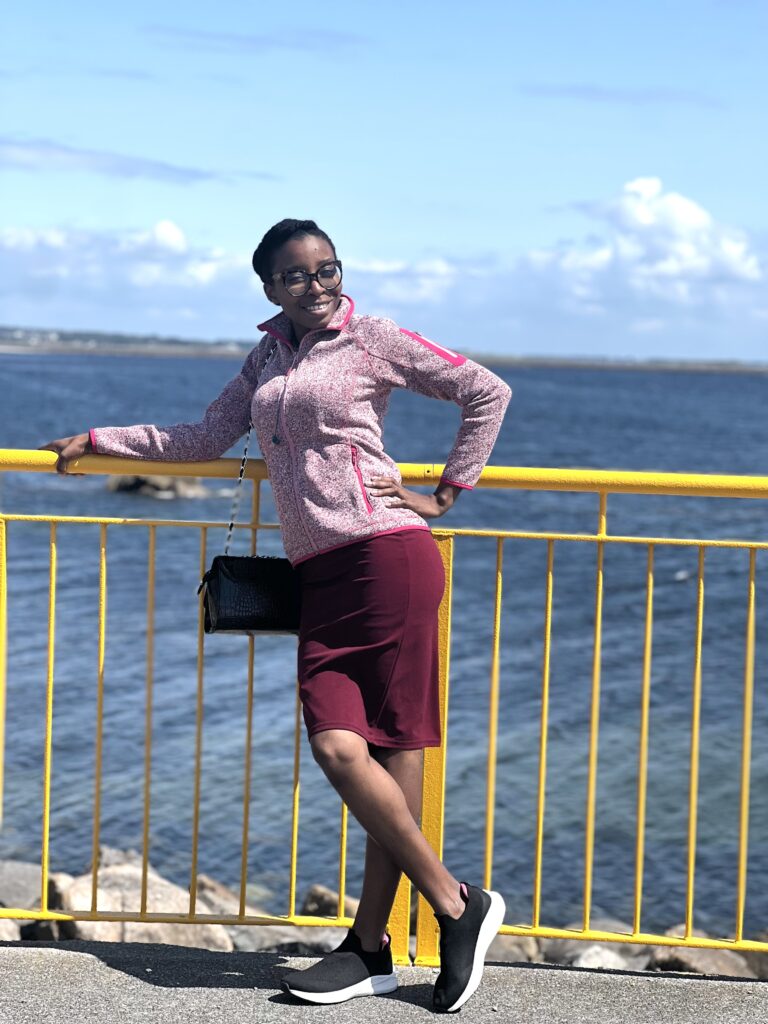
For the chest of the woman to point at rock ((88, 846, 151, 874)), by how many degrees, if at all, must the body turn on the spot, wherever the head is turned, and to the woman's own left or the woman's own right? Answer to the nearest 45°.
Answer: approximately 135° to the woman's own right

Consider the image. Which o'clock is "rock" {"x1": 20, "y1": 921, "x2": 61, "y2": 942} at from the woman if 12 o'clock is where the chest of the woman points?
The rock is roughly at 4 o'clock from the woman.

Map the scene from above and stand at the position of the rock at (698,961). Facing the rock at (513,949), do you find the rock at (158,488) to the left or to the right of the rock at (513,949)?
right

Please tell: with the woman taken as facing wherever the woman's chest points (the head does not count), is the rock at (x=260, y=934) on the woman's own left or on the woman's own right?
on the woman's own right

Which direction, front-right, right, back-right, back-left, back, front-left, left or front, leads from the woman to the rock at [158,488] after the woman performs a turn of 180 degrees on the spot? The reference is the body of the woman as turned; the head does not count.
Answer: front-left

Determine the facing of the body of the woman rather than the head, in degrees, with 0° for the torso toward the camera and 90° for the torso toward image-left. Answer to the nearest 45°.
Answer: approximately 45°

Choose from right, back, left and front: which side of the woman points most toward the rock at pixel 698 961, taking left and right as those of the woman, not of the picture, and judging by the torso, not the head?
back

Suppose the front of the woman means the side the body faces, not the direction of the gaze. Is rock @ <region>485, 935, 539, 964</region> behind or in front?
behind

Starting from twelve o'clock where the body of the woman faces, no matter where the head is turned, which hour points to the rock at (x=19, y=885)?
The rock is roughly at 4 o'clock from the woman.
